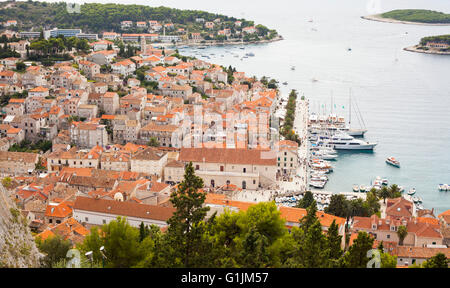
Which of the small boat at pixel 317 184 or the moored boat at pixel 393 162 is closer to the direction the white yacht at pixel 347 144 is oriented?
the moored boat

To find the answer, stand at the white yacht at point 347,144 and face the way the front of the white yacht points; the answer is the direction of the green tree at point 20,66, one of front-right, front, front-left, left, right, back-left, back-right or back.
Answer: back

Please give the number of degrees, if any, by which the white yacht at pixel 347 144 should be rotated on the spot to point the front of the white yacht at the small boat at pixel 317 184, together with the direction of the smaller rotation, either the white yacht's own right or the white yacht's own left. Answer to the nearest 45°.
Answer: approximately 90° to the white yacht's own right

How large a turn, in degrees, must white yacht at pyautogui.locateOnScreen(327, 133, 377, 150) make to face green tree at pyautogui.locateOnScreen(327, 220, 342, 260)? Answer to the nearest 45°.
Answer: approximately 90° to its right

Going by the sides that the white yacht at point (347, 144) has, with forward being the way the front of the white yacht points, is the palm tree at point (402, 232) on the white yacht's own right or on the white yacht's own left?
on the white yacht's own right

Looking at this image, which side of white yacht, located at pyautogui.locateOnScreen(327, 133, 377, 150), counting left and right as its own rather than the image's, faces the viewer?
right

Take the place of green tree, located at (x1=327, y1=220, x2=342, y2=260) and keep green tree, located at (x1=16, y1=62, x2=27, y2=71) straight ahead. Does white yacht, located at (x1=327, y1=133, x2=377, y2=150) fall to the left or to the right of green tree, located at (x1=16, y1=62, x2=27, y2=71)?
right

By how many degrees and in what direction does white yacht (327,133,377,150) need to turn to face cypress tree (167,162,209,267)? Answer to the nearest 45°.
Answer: approximately 90° to its right

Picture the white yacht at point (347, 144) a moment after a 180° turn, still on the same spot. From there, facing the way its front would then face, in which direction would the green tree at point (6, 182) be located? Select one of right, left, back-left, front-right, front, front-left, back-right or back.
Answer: front-left

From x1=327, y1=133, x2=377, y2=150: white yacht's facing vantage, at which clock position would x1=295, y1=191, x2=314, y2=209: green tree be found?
The green tree is roughly at 3 o'clock from the white yacht.

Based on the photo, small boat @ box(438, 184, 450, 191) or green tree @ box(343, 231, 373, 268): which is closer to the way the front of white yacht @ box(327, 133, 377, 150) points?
the small boat
